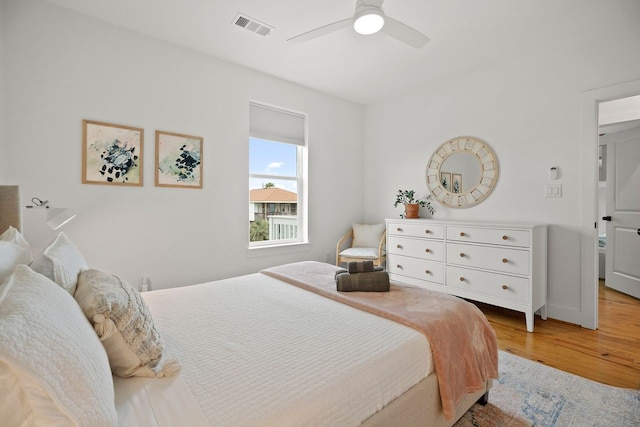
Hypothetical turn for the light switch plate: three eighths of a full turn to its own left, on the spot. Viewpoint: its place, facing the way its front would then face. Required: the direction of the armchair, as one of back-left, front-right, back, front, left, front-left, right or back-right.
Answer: back-left

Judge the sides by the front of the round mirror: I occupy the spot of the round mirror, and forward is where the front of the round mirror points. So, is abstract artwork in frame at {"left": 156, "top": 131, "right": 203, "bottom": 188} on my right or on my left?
on my right

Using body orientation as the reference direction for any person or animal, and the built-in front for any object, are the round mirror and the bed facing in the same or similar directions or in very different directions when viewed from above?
very different directions

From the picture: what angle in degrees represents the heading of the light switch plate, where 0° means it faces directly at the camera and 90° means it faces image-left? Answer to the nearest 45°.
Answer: approximately 0°

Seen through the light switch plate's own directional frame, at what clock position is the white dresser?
The white dresser is roughly at 2 o'clock from the light switch plate.

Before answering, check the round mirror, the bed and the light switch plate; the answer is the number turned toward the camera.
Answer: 2

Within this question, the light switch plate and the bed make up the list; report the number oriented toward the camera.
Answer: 1

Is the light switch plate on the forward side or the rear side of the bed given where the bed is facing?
on the forward side

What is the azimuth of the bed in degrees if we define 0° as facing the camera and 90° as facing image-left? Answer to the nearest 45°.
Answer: approximately 225°

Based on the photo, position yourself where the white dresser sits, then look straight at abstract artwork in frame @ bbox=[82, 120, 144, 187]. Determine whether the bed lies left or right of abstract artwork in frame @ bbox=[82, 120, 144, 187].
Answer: left

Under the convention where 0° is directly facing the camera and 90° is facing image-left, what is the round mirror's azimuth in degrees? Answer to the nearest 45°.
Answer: approximately 0°

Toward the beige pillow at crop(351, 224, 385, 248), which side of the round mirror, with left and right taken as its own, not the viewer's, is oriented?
right

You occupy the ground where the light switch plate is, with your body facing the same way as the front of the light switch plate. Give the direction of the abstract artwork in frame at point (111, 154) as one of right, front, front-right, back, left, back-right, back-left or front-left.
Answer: front-right

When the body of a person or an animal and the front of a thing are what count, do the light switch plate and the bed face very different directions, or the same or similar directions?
very different directions

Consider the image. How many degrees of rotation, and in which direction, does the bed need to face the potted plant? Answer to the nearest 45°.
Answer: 0° — it already faces it

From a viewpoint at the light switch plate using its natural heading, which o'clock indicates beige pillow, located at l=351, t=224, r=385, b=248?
The beige pillow is roughly at 3 o'clock from the light switch plate.

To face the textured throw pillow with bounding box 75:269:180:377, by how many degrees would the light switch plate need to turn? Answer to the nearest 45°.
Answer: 0° — it already faces it

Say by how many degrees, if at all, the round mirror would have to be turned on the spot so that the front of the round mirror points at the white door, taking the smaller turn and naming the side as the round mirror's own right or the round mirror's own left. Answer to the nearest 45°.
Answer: approximately 135° to the round mirror's own left

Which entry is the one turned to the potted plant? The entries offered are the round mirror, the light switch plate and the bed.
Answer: the bed

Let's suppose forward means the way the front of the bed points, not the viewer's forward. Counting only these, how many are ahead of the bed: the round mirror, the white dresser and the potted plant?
3
